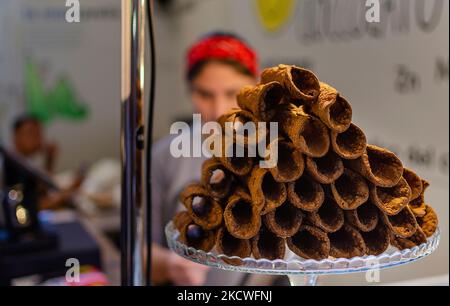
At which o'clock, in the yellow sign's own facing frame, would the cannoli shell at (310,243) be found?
The cannoli shell is roughly at 12 o'clock from the yellow sign.

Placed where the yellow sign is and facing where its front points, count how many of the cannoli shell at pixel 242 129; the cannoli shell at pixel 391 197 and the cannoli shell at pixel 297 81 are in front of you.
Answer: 3

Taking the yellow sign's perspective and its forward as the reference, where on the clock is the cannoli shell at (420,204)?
The cannoli shell is roughly at 12 o'clock from the yellow sign.

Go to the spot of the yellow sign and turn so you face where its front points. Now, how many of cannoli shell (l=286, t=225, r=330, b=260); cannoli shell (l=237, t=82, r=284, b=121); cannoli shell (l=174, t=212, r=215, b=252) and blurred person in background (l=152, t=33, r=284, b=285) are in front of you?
4

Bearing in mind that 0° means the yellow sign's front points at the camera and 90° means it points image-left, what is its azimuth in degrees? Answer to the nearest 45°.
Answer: approximately 0°

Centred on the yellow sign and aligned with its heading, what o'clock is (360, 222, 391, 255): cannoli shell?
The cannoli shell is roughly at 12 o'clock from the yellow sign.

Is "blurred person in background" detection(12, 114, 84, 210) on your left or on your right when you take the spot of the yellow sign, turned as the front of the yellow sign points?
on your right

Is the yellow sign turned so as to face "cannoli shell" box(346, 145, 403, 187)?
yes

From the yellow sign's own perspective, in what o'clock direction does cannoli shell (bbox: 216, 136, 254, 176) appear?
The cannoli shell is roughly at 12 o'clock from the yellow sign.

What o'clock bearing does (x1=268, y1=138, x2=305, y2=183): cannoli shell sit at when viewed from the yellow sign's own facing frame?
The cannoli shell is roughly at 12 o'clock from the yellow sign.
